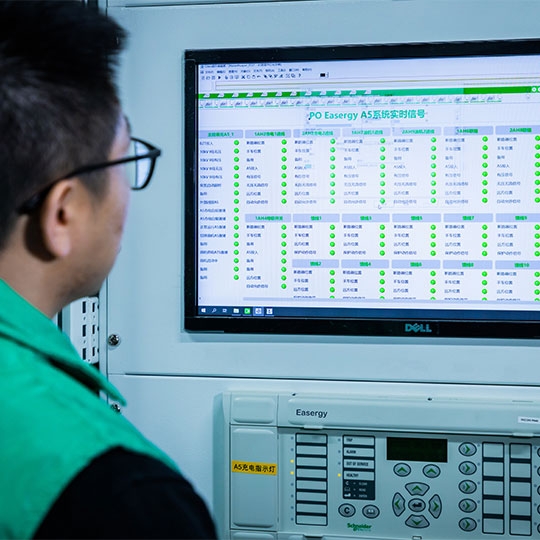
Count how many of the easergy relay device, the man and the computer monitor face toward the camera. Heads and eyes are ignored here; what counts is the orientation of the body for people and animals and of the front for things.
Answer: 2

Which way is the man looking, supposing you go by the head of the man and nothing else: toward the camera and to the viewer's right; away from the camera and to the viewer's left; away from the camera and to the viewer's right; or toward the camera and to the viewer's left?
away from the camera and to the viewer's right

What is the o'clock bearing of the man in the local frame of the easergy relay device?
The man is roughly at 1 o'clock from the easergy relay device.

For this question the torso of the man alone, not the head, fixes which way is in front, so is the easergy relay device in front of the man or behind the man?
in front

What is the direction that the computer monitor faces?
toward the camera

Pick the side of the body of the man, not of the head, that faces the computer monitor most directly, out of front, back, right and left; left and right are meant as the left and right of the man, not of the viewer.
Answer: front

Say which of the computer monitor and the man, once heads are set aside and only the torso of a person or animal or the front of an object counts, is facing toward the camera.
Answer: the computer monitor

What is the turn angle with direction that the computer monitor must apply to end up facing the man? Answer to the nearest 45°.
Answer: approximately 45° to its right

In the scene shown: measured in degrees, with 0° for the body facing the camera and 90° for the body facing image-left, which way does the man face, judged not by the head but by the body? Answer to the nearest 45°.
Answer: approximately 225°

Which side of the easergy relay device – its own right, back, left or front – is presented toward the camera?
front

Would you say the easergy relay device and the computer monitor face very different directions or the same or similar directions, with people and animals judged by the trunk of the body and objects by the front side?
same or similar directions
